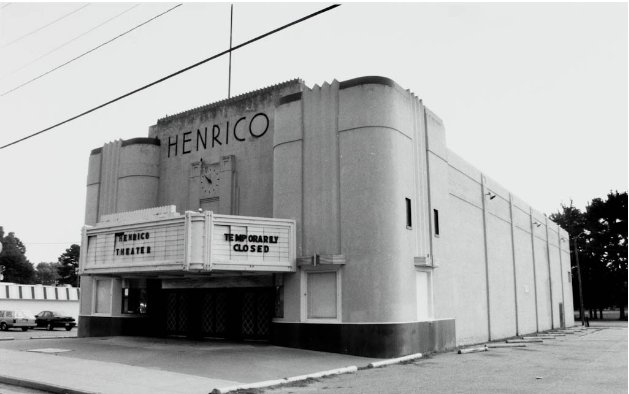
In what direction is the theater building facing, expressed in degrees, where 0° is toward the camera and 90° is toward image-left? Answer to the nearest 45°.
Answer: approximately 45°

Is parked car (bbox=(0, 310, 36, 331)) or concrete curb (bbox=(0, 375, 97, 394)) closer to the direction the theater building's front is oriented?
the concrete curb

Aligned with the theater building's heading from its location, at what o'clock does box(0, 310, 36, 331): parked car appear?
The parked car is roughly at 3 o'clock from the theater building.

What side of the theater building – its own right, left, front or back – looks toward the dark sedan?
right

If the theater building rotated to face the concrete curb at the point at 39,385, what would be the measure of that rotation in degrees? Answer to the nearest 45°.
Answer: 0° — it already faces it

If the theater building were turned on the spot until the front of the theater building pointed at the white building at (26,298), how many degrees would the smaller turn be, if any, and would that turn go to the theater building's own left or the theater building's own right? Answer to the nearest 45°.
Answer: approximately 90° to the theater building's own right
